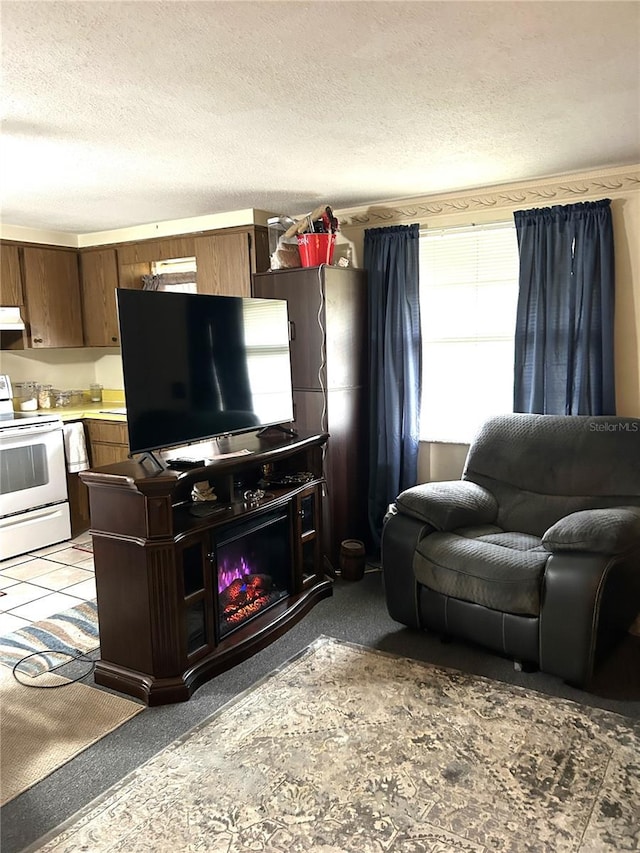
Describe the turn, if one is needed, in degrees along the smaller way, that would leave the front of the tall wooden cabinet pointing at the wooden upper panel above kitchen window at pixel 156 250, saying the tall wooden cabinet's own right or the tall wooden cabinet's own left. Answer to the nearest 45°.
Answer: approximately 90° to the tall wooden cabinet's own right

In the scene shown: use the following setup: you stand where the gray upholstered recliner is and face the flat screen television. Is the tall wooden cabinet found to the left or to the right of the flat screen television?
right

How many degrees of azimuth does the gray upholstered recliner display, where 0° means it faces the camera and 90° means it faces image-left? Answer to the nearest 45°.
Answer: approximately 45°

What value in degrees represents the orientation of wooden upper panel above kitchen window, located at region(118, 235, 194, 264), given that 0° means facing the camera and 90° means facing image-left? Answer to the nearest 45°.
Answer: approximately 45°

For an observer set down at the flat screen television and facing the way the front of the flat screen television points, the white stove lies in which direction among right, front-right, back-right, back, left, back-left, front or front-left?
back

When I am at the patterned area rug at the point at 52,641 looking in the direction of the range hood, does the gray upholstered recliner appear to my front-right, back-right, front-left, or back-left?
back-right

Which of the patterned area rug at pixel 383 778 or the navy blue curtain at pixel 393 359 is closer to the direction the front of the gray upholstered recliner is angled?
the patterned area rug
